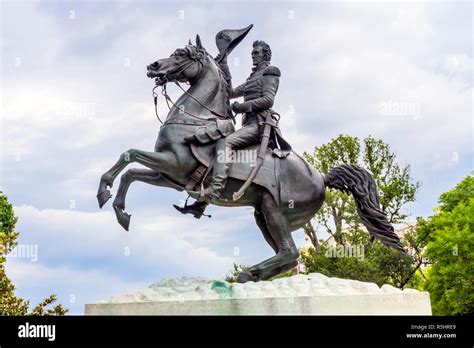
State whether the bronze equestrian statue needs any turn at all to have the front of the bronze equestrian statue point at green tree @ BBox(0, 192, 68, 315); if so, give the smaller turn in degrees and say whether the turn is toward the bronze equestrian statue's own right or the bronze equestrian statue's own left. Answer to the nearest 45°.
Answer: approximately 45° to the bronze equestrian statue's own right

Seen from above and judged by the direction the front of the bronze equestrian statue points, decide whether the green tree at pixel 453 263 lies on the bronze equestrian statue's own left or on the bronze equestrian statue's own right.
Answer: on the bronze equestrian statue's own right

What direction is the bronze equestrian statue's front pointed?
to the viewer's left
